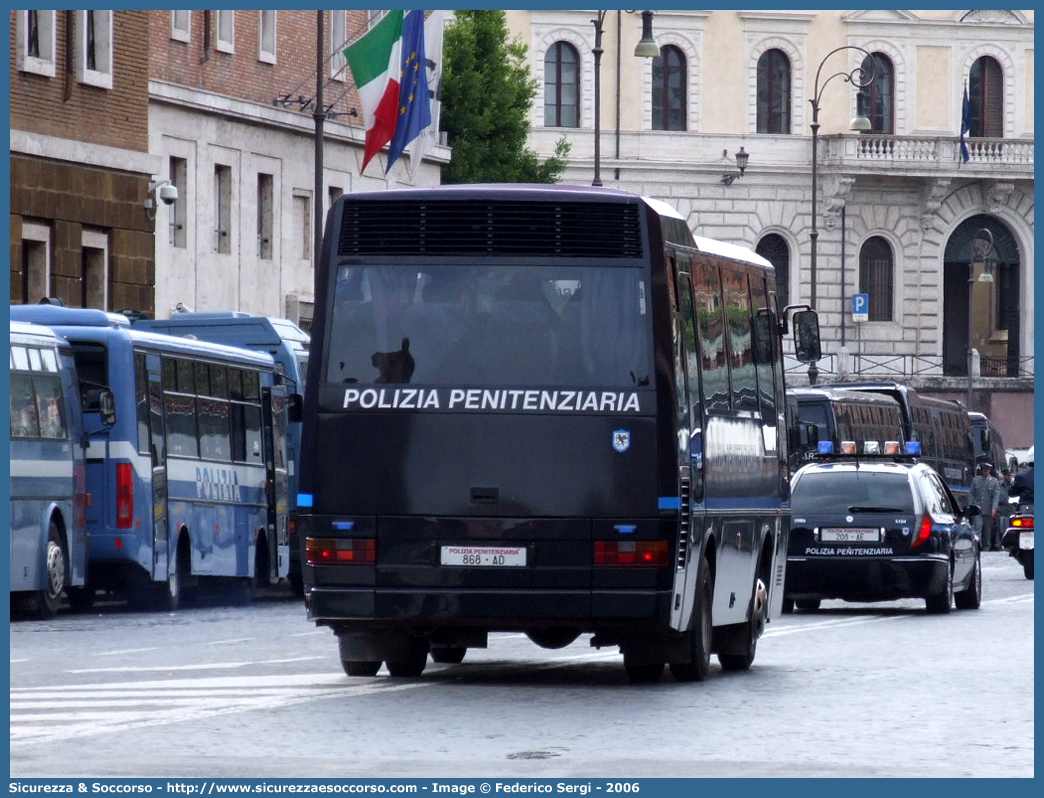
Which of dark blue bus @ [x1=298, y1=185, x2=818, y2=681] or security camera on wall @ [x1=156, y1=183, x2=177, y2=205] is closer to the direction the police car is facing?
the security camera on wall

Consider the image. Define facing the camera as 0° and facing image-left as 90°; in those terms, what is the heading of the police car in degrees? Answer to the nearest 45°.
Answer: approximately 180°

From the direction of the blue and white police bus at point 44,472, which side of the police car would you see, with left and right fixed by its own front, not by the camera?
left

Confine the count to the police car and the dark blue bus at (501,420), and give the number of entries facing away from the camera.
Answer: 2

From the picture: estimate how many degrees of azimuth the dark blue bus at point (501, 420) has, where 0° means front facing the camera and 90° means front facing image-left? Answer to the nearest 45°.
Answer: approximately 180°

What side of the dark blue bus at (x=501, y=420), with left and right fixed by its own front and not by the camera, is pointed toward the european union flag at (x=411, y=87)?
front

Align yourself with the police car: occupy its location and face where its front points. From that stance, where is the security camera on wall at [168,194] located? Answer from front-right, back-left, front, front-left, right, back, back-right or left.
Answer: front-left

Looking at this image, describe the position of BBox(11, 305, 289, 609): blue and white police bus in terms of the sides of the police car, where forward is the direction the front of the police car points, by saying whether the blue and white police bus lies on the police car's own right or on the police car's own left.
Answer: on the police car's own left
